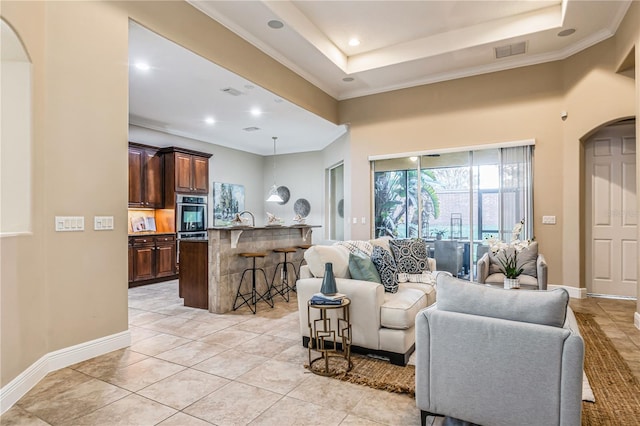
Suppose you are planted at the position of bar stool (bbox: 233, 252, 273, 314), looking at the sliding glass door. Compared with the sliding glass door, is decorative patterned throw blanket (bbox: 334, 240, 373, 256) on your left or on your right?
right

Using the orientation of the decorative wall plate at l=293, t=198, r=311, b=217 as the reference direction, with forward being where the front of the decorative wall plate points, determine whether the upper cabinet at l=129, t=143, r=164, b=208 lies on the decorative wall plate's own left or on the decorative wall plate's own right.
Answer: on the decorative wall plate's own right

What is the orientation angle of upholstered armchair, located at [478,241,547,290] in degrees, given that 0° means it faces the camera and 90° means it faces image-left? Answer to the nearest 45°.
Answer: approximately 0°

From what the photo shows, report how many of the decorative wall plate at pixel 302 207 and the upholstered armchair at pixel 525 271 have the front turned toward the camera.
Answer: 2

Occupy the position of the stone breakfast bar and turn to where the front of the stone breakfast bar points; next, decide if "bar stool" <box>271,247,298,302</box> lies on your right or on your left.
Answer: on your left

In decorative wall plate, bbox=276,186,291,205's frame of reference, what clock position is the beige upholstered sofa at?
The beige upholstered sofa is roughly at 12 o'clock from the decorative wall plate.
